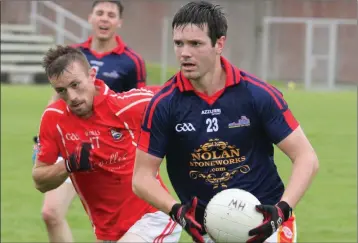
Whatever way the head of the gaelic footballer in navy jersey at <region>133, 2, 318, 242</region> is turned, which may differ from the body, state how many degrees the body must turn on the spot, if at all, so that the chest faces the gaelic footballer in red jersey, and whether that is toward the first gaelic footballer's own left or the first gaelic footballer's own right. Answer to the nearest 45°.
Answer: approximately 135° to the first gaelic footballer's own right

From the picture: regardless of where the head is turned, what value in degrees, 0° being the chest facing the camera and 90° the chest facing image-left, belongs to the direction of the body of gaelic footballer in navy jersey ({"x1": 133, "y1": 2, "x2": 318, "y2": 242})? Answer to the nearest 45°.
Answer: approximately 0°

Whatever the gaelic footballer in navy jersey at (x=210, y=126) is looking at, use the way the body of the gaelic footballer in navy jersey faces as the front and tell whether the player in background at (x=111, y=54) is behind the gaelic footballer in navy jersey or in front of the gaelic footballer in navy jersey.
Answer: behind

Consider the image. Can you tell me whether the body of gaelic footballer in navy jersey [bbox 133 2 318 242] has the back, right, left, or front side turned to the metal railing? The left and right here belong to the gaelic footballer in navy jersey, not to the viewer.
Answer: back

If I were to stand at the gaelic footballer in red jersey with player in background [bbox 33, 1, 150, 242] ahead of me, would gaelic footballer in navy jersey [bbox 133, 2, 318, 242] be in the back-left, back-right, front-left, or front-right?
back-right
